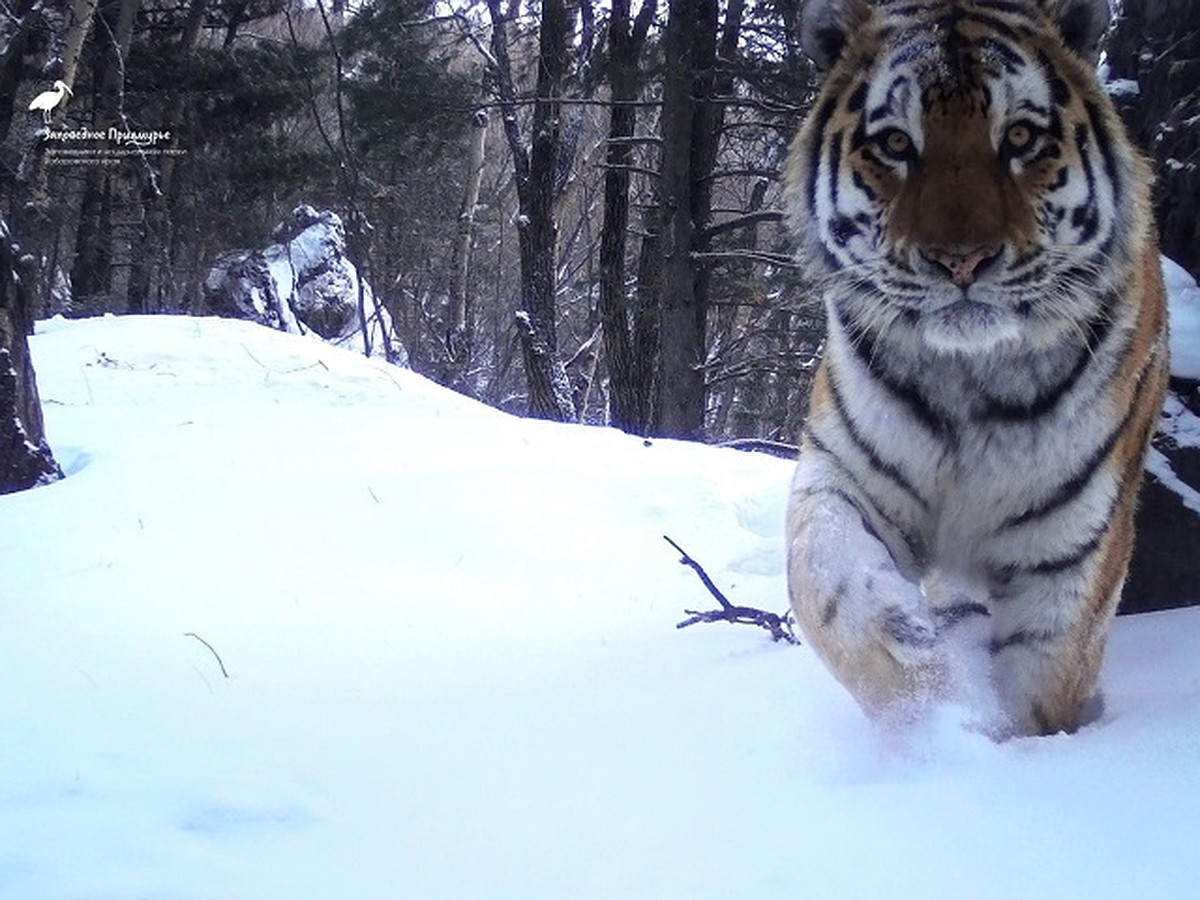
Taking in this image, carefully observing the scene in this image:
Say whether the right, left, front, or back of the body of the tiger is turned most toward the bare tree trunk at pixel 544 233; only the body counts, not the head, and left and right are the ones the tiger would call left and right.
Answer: back

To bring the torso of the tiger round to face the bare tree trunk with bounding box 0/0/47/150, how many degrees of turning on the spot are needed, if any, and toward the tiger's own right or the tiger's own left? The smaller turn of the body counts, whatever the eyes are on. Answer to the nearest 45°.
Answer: approximately 135° to the tiger's own right

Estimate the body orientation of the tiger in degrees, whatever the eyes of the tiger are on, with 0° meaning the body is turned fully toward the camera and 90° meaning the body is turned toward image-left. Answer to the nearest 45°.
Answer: approximately 0°

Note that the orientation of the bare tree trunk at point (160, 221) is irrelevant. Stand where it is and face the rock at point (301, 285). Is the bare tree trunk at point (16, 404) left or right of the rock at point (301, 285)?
right

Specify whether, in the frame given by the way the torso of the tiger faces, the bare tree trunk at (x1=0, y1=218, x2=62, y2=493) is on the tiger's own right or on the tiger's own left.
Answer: on the tiger's own right

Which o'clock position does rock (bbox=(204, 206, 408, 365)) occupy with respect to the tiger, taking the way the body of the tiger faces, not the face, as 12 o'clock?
The rock is roughly at 5 o'clock from the tiger.

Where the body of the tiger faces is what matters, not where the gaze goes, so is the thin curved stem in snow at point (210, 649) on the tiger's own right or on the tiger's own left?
on the tiger's own right

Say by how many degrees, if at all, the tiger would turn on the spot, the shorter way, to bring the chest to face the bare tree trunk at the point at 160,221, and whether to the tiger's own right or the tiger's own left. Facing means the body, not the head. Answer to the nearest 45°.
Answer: approximately 135° to the tiger's own right

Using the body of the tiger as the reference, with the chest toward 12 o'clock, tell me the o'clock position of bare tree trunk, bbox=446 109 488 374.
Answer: The bare tree trunk is roughly at 5 o'clock from the tiger.

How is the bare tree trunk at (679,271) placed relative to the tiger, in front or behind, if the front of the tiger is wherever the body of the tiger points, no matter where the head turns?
behind
